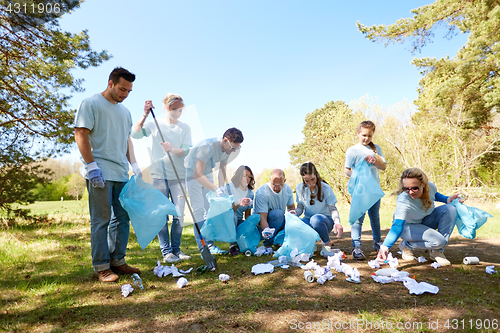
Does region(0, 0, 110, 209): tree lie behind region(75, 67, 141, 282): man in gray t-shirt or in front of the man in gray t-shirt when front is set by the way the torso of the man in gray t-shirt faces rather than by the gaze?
behind

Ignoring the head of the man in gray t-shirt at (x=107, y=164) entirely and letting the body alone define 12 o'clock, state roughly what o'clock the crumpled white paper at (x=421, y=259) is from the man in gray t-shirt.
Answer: The crumpled white paper is roughly at 11 o'clock from the man in gray t-shirt.

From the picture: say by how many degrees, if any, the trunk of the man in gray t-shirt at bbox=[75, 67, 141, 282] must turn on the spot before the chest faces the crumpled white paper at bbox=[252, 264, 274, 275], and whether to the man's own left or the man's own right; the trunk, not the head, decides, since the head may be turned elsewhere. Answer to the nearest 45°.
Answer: approximately 45° to the man's own left

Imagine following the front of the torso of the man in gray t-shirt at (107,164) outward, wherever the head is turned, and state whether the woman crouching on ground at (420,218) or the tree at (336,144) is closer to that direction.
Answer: the woman crouching on ground

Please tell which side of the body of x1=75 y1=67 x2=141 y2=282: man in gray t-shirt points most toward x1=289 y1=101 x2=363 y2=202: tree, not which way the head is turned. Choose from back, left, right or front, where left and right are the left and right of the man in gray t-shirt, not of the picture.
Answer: left

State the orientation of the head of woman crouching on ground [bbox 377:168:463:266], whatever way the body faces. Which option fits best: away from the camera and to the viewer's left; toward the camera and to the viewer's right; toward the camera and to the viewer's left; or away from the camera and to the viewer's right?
toward the camera and to the viewer's left

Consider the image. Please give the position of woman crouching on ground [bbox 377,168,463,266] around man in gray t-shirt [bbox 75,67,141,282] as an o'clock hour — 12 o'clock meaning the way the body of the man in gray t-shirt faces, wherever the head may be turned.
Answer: The woman crouching on ground is roughly at 11 o'clock from the man in gray t-shirt.

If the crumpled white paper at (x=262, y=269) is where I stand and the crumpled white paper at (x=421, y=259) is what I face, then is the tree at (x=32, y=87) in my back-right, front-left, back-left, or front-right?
back-left

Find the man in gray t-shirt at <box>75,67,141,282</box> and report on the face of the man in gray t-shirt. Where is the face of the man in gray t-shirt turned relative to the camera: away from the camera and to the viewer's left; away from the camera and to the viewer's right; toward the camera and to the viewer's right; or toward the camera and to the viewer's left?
toward the camera and to the viewer's right

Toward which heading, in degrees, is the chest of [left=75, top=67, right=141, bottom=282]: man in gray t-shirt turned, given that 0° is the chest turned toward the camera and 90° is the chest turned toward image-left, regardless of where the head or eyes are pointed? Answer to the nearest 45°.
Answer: approximately 315°
